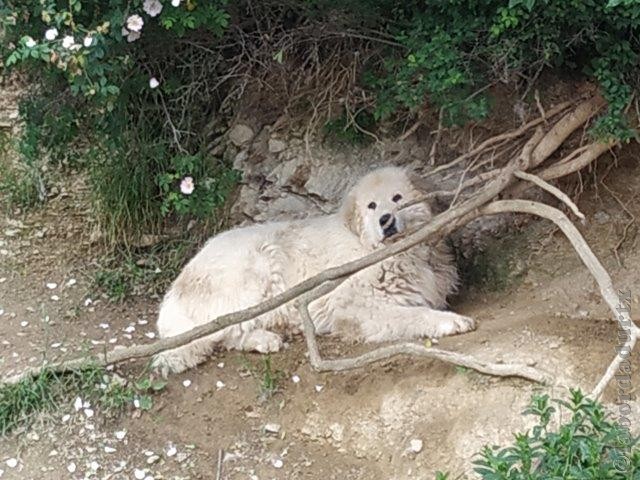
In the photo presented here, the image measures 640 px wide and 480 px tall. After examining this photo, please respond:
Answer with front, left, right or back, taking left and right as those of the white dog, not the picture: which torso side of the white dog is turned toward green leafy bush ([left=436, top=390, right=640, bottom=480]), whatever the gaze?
right

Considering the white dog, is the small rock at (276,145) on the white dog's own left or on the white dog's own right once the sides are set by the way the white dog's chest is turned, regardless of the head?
on the white dog's own left

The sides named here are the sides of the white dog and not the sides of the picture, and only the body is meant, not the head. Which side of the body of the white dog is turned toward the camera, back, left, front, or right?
right

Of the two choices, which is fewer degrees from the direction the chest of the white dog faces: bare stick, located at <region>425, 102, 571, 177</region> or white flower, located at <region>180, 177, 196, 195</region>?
the bare stick

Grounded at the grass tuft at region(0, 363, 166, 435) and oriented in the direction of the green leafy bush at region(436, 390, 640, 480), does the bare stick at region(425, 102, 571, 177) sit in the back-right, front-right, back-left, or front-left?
front-left

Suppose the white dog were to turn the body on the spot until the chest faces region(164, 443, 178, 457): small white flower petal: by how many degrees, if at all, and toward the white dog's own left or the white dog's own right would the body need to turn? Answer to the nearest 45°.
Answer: approximately 135° to the white dog's own right

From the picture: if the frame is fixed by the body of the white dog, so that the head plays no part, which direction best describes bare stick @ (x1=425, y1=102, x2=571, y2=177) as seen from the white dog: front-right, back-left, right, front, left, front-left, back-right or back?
front

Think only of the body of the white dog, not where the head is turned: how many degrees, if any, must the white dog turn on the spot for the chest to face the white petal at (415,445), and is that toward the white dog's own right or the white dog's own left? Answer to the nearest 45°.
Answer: approximately 90° to the white dog's own right

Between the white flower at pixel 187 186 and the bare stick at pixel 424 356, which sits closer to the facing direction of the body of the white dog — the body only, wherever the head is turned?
the bare stick

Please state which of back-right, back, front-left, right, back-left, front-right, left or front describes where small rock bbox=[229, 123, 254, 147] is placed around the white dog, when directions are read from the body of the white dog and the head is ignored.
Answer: left
